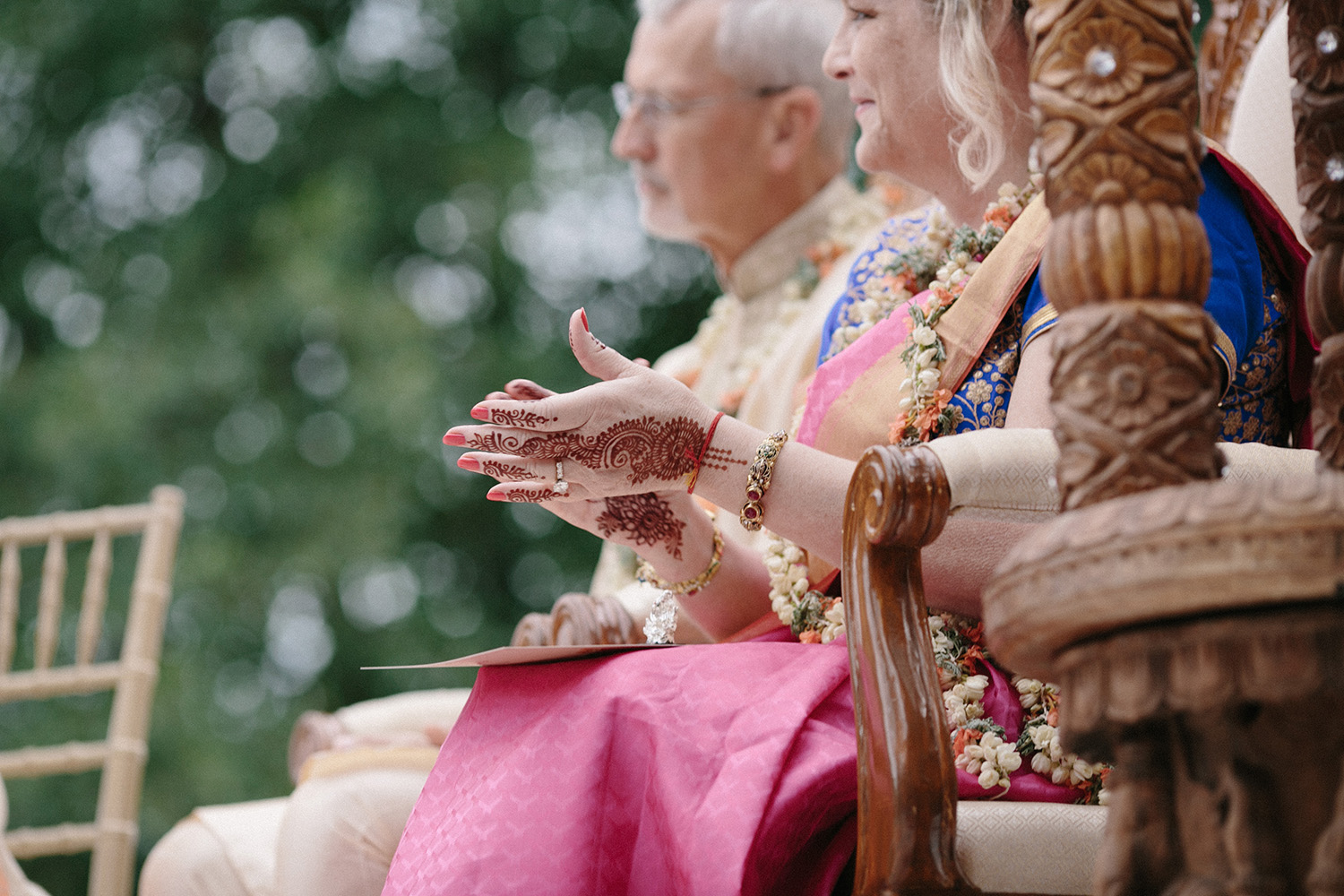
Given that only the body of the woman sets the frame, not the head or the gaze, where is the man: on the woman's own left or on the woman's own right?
on the woman's own right

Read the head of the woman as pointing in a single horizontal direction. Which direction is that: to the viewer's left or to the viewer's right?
to the viewer's left

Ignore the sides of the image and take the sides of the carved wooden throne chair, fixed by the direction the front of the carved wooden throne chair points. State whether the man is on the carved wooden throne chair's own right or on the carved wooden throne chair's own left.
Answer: on the carved wooden throne chair's own right

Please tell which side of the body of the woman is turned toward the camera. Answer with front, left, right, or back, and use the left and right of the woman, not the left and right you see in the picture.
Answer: left

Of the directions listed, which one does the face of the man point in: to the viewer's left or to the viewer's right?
to the viewer's left

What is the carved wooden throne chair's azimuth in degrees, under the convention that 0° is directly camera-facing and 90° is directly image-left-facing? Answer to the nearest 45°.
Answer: approximately 90°
